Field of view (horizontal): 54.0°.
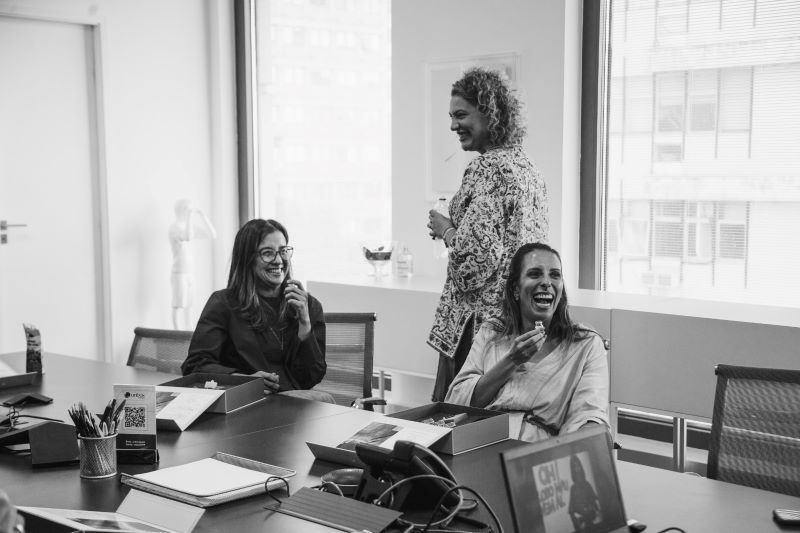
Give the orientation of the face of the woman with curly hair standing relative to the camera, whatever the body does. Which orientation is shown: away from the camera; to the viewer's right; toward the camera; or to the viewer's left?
to the viewer's left

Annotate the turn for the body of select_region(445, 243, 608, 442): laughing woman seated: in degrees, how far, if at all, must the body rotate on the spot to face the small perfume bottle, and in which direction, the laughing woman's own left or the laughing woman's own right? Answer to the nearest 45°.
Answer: approximately 180°

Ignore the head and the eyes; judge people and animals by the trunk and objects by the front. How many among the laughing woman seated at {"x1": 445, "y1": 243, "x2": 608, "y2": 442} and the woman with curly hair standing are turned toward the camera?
1

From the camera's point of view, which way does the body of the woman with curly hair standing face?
to the viewer's left

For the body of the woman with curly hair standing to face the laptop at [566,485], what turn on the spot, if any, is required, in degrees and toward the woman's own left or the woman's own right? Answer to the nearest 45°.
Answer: approximately 90° to the woman's own left

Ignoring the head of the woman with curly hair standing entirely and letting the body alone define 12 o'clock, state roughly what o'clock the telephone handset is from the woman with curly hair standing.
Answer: The telephone handset is roughly at 9 o'clock from the woman with curly hair standing.

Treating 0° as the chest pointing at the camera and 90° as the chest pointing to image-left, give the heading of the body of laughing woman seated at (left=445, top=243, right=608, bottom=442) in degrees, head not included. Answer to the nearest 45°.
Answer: approximately 0°

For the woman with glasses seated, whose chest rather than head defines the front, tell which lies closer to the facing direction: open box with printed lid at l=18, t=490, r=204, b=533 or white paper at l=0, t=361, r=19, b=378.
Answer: the open box with printed lid

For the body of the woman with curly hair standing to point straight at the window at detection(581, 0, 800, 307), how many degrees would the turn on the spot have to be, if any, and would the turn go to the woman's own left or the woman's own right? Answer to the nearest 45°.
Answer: approximately 135° to the woman's own right

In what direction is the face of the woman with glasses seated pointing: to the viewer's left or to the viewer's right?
to the viewer's right

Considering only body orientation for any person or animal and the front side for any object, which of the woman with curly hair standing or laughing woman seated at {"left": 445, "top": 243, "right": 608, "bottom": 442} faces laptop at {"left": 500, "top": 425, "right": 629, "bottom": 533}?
the laughing woman seated
